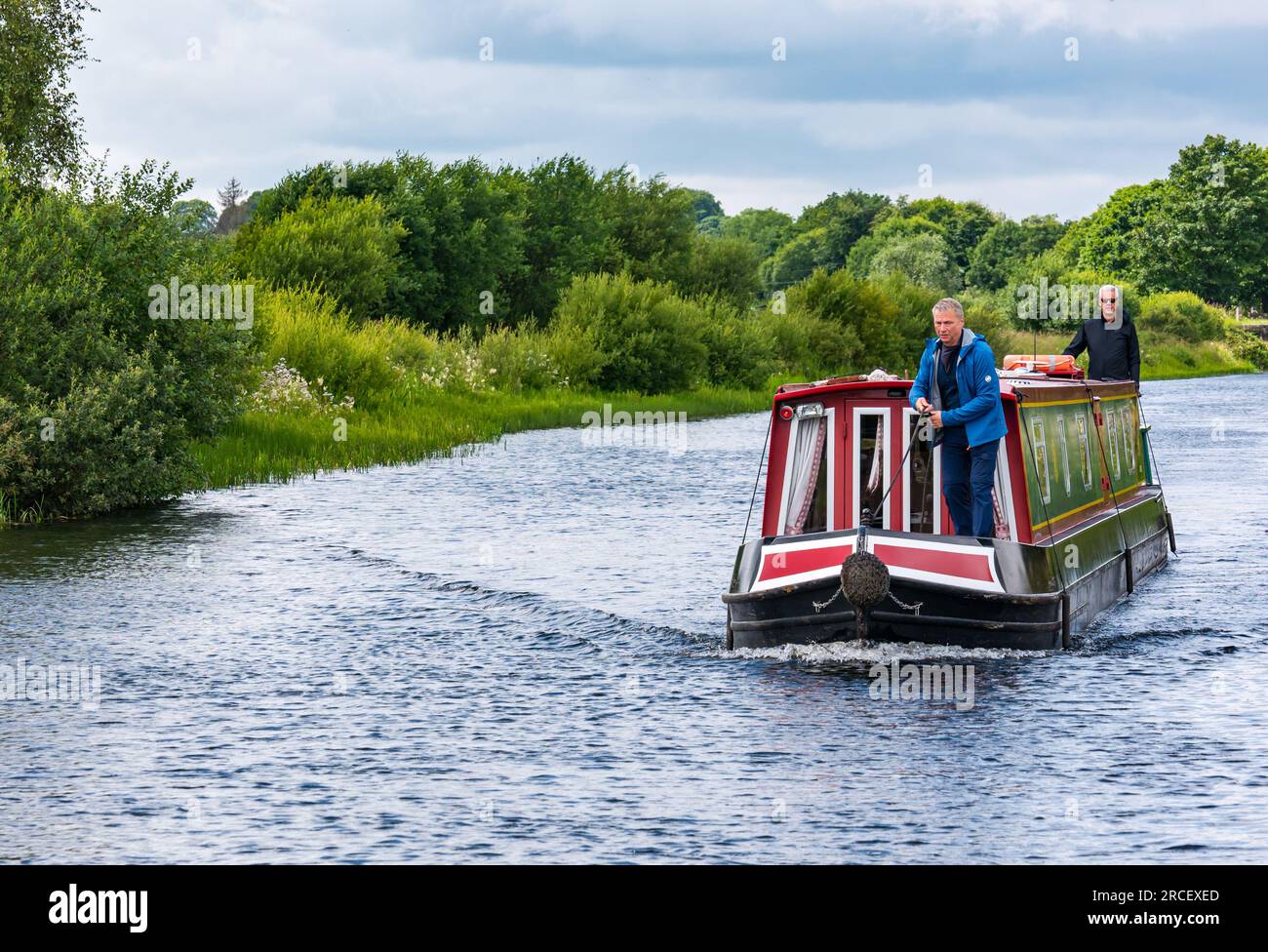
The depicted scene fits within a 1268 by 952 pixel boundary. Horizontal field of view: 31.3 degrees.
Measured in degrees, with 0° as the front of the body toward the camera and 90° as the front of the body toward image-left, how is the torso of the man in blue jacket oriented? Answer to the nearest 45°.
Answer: approximately 45°

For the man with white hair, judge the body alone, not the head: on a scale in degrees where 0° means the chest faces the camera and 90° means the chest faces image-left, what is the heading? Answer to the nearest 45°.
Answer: approximately 0°

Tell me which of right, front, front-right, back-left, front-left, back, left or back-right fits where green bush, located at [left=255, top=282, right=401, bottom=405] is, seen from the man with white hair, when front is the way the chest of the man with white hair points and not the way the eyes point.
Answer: back-right

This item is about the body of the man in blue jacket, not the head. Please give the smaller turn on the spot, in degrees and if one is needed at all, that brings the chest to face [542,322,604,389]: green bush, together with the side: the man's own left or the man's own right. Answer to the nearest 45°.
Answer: approximately 135° to the man's own right

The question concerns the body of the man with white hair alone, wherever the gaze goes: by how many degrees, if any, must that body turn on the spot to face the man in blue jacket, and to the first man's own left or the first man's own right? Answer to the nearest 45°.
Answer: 0° — they already face them

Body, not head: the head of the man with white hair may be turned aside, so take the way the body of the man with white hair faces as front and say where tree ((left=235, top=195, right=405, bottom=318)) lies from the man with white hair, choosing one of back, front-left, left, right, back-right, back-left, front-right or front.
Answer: back-right

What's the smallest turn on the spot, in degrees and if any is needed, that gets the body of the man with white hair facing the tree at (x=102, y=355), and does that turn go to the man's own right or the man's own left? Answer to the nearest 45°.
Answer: approximately 90° to the man's own right
